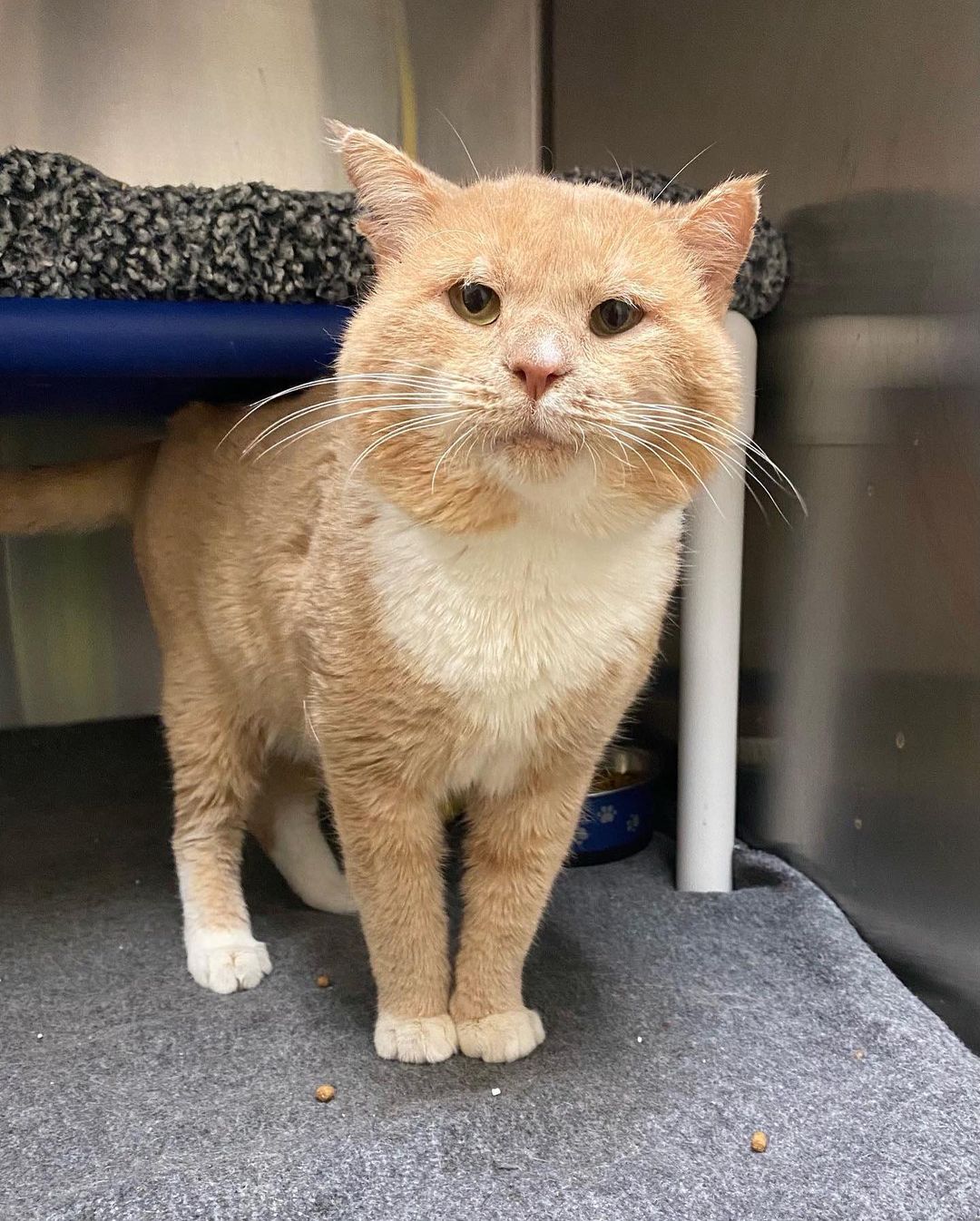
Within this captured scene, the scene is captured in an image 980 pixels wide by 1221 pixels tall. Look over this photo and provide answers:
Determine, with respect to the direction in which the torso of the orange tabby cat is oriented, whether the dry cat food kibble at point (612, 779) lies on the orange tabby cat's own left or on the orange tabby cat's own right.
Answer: on the orange tabby cat's own left

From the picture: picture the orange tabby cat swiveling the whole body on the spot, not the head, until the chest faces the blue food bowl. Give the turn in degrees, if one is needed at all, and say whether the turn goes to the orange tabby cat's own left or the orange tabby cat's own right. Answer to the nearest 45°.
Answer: approximately 90° to the orange tabby cat's own left

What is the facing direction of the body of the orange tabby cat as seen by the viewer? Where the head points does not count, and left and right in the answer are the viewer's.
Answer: facing the viewer and to the right of the viewer
